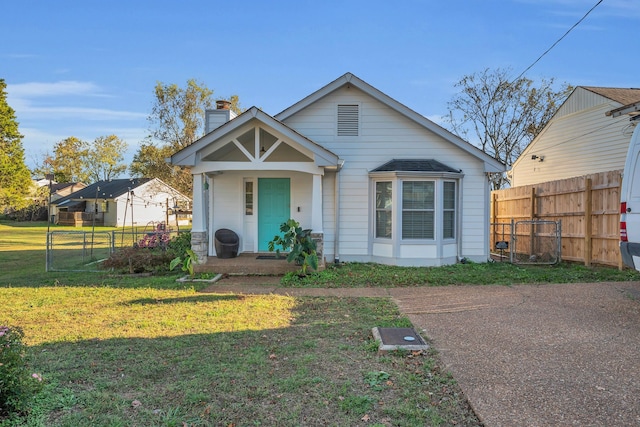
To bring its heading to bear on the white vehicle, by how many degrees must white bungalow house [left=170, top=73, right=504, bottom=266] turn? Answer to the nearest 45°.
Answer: approximately 45° to its left

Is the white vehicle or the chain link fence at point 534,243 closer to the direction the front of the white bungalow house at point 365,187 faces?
the white vehicle

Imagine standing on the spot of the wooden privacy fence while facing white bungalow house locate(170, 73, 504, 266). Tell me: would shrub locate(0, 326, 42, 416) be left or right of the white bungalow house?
left

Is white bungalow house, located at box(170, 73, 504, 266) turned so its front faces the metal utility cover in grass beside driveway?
yes

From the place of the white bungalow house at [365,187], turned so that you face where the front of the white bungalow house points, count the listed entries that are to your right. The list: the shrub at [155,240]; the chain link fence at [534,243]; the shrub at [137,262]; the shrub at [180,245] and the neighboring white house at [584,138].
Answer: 3

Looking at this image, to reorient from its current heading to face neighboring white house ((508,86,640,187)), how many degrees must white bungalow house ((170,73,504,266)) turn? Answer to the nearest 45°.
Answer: approximately 135° to its left

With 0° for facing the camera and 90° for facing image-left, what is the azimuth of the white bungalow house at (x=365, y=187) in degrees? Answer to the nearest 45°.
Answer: approximately 0°

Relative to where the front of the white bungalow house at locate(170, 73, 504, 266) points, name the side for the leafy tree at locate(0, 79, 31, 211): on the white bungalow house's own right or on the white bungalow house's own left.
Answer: on the white bungalow house's own right

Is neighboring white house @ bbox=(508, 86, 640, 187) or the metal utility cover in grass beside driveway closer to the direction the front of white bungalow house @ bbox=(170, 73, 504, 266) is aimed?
the metal utility cover in grass beside driveway

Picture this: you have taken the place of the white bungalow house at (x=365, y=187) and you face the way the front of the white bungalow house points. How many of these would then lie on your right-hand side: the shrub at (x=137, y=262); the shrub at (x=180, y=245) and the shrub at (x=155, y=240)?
3

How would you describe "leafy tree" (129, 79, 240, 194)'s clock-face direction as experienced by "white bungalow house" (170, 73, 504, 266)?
The leafy tree is roughly at 5 o'clock from the white bungalow house.

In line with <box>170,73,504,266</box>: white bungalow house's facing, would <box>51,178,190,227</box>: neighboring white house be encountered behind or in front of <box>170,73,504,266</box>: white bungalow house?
behind

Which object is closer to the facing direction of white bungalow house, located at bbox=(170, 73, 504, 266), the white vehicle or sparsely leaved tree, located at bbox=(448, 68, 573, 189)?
the white vehicle

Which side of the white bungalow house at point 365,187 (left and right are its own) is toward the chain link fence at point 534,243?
left

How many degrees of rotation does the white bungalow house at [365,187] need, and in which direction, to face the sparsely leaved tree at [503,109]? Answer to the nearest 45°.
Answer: approximately 135° to its left
